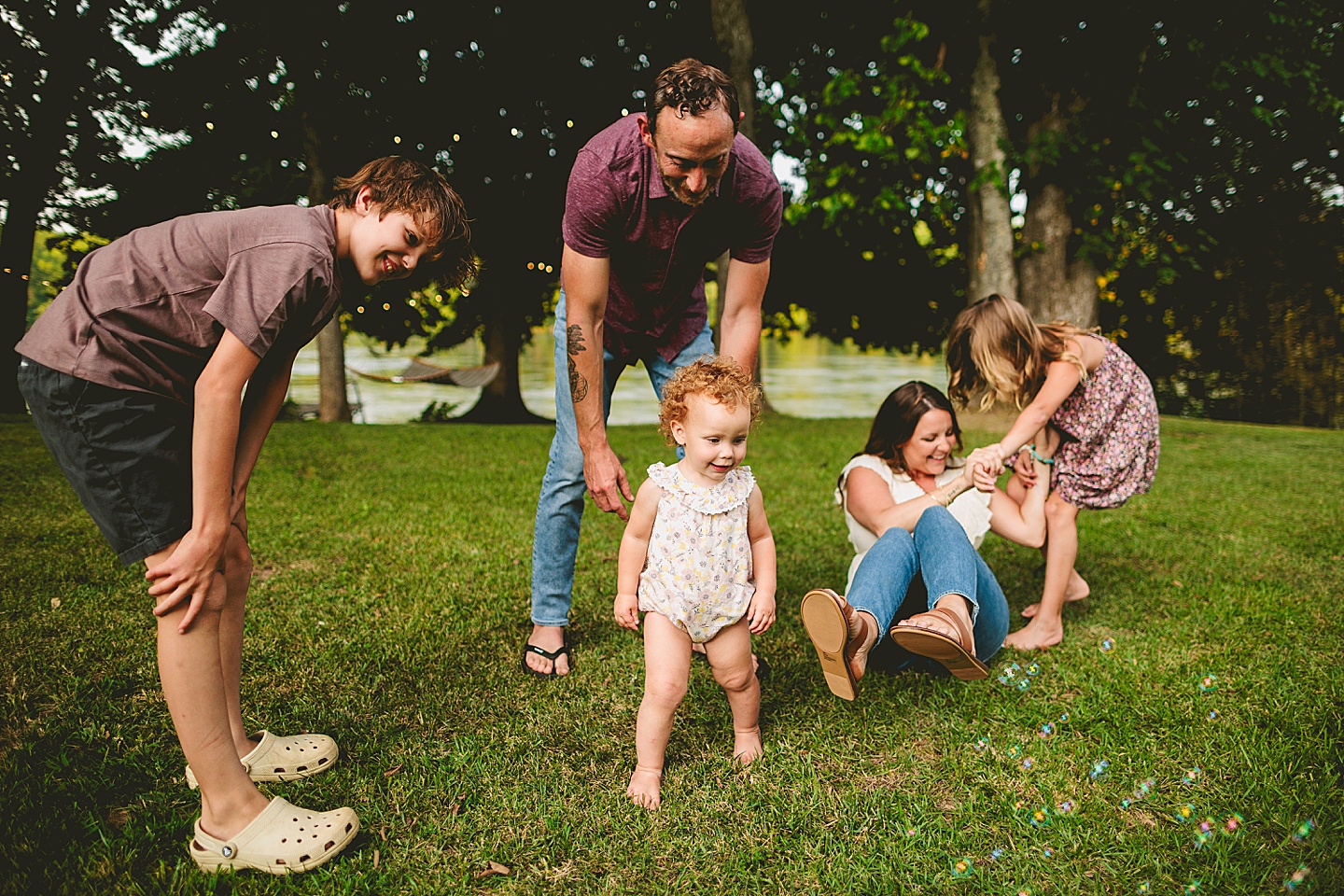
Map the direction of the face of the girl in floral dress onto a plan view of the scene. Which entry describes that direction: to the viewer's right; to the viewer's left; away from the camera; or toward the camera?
to the viewer's left

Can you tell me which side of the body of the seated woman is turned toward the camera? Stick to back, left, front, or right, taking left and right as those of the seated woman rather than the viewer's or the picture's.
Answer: front

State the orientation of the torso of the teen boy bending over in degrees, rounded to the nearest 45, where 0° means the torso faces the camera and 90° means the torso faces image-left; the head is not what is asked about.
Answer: approximately 270°

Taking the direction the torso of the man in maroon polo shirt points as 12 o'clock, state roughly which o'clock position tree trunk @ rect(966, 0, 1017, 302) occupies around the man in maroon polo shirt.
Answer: The tree trunk is roughly at 7 o'clock from the man in maroon polo shirt.

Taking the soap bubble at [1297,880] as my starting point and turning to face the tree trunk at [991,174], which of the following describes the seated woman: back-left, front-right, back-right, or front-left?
front-left

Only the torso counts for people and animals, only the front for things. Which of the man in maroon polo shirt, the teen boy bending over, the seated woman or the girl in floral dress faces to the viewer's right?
the teen boy bending over

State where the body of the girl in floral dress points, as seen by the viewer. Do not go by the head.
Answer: to the viewer's left

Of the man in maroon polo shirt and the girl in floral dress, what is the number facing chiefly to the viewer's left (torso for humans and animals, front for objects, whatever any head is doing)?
1

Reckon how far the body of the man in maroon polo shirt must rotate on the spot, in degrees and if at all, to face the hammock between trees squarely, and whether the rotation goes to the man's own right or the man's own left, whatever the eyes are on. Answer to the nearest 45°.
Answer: approximately 180°

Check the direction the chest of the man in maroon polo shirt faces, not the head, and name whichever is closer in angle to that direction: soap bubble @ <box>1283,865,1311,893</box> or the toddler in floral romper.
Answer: the toddler in floral romper

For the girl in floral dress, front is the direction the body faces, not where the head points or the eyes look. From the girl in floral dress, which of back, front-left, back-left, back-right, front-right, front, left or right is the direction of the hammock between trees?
front-right

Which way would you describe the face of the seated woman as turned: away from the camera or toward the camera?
toward the camera

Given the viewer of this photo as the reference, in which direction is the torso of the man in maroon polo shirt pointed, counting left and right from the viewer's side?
facing the viewer
